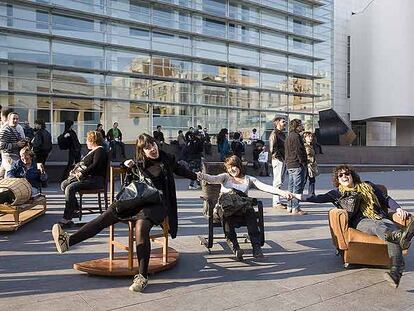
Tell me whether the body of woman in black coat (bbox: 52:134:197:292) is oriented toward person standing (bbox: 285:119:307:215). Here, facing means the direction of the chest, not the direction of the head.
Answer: no

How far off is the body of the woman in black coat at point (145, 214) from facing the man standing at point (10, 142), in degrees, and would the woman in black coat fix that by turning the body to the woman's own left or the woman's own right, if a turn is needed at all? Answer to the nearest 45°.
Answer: approximately 90° to the woman's own right

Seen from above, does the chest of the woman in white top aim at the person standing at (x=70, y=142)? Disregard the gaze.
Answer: no

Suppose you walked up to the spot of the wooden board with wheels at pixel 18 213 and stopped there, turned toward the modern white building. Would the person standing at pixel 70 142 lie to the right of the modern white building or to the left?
left

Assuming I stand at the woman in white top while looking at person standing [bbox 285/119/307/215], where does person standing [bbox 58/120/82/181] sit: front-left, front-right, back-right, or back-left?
front-left

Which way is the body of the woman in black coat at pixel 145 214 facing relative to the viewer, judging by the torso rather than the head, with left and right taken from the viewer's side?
facing the viewer and to the left of the viewer

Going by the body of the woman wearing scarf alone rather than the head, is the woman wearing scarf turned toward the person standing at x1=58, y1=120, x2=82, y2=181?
no

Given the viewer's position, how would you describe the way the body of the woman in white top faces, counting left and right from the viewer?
facing the viewer

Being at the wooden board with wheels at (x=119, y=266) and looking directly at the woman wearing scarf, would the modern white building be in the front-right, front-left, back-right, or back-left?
front-left

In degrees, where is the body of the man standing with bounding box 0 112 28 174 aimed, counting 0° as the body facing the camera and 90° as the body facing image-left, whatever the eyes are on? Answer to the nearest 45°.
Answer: approximately 315°

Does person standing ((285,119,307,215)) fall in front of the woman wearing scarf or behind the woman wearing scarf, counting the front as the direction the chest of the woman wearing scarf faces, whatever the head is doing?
behind

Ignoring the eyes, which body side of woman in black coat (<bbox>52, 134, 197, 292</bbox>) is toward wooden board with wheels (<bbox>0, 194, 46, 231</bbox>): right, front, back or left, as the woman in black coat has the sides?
right
